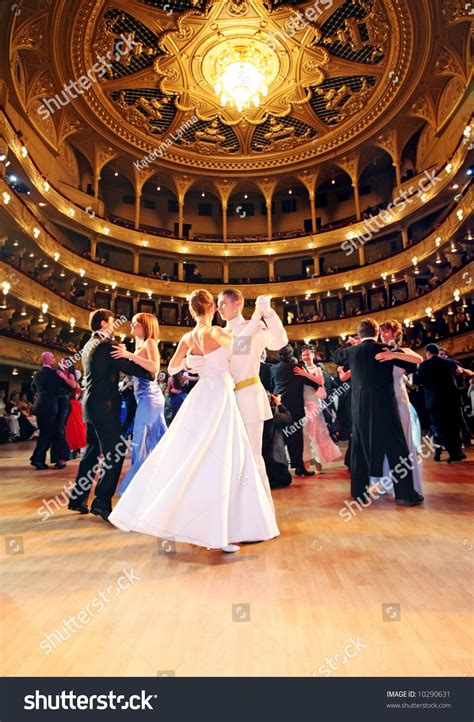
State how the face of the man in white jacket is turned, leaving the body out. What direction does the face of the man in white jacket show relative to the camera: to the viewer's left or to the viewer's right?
to the viewer's left

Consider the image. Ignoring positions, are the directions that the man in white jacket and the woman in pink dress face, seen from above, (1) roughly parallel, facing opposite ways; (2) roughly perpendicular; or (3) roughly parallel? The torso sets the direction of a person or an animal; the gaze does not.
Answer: roughly parallel

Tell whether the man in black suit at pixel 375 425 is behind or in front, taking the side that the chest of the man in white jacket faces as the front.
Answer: behind

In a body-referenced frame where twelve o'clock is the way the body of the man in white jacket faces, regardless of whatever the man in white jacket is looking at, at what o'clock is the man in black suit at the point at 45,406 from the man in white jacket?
The man in black suit is roughly at 3 o'clock from the man in white jacket.

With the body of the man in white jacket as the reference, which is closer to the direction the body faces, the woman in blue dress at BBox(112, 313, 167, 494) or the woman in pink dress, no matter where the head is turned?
the woman in blue dress

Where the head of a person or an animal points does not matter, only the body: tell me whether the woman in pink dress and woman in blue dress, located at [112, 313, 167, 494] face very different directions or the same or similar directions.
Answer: same or similar directions

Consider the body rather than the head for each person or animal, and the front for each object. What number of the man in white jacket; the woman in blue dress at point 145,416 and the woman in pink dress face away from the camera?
0

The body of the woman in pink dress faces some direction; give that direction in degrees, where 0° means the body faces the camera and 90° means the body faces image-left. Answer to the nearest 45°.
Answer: approximately 45°

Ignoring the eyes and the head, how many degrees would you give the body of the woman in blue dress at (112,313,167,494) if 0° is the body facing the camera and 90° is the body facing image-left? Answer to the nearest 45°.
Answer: approximately 90°
